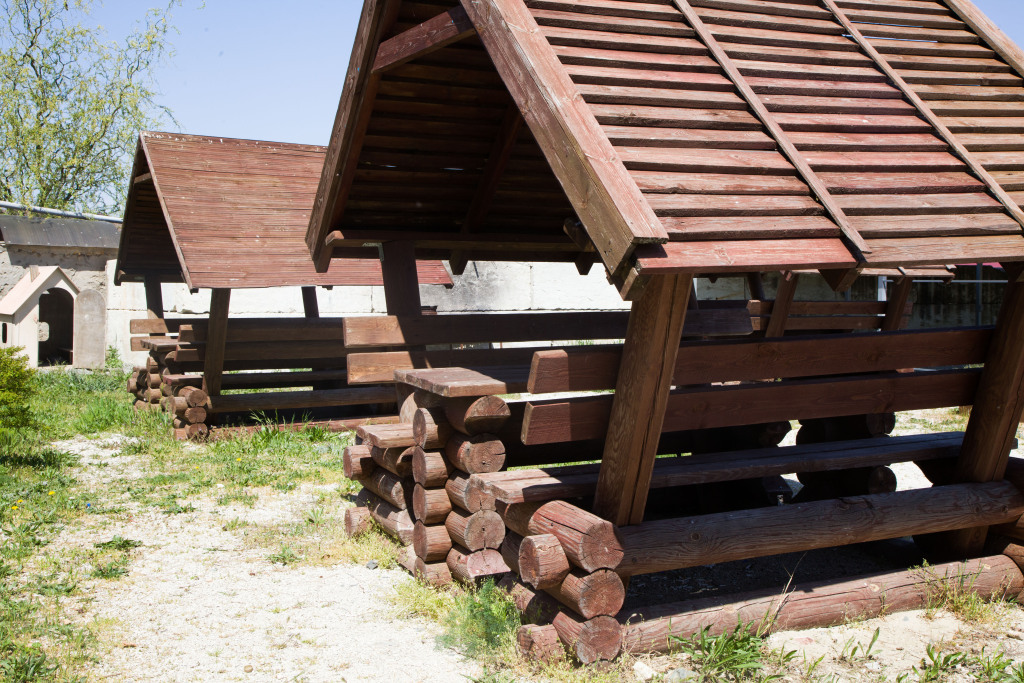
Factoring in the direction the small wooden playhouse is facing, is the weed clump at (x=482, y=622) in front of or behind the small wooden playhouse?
in front

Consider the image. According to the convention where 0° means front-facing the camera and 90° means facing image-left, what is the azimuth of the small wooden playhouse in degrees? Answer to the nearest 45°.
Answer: approximately 315°

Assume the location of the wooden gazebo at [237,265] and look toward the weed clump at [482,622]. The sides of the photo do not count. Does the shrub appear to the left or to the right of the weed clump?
right

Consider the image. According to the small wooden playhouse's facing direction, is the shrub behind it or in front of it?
in front
